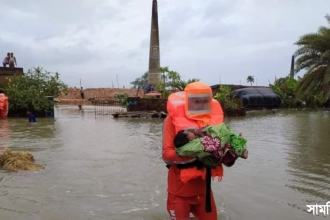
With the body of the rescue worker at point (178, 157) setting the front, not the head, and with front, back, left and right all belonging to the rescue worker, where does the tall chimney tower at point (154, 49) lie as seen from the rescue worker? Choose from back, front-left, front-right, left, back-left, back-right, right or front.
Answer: back-left

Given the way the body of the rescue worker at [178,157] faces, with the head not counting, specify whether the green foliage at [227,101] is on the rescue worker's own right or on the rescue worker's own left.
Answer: on the rescue worker's own left

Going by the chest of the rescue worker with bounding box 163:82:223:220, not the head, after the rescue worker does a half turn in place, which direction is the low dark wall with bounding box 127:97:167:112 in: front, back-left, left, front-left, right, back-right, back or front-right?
front-right

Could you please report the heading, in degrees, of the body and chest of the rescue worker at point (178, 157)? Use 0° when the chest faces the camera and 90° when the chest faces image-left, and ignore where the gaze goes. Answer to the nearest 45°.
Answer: approximately 315°

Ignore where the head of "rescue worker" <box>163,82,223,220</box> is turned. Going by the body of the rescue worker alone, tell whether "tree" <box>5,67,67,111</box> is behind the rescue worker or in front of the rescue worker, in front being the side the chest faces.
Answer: behind

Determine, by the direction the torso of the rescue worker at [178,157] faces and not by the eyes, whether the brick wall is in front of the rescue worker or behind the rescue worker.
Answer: behind

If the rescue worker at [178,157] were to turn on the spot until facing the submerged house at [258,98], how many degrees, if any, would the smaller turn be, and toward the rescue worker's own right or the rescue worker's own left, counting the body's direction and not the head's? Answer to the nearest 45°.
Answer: approximately 135° to the rescue worker's own left

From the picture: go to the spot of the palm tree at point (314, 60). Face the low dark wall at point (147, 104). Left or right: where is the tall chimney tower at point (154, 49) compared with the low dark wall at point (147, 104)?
right
